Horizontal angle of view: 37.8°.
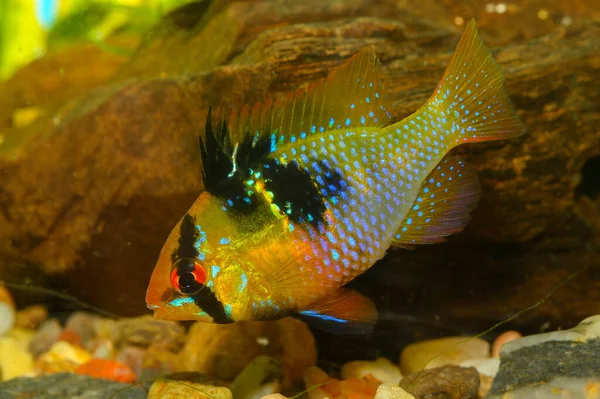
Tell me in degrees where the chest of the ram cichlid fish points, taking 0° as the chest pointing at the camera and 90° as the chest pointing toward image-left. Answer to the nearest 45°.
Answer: approximately 90°

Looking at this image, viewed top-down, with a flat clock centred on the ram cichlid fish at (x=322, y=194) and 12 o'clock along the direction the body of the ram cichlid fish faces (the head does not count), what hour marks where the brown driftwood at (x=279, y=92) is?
The brown driftwood is roughly at 3 o'clock from the ram cichlid fish.

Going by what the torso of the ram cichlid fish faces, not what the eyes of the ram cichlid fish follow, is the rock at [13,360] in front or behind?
in front

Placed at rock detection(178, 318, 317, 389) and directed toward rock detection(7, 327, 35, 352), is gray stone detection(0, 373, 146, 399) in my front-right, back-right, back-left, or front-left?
front-left

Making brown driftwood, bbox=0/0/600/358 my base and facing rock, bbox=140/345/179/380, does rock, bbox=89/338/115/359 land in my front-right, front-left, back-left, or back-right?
front-right
